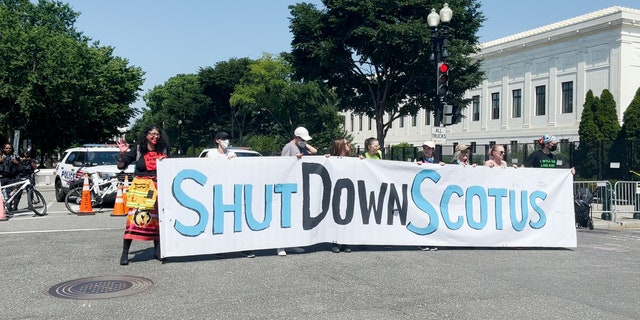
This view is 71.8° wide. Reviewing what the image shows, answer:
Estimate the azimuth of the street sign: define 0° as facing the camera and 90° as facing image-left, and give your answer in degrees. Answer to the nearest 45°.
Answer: approximately 0°

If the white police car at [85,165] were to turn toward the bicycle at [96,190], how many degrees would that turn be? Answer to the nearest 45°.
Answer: approximately 45° to its right

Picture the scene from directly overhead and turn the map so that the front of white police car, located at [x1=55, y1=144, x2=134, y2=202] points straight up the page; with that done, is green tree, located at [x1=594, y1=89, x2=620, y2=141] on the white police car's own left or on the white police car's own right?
on the white police car's own left

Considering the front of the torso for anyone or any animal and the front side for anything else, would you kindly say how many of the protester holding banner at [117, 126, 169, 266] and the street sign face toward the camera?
2
